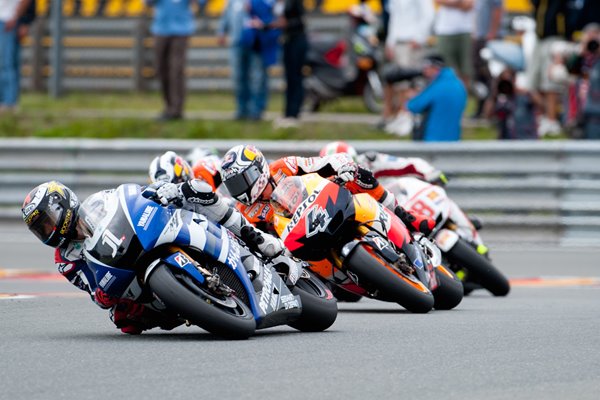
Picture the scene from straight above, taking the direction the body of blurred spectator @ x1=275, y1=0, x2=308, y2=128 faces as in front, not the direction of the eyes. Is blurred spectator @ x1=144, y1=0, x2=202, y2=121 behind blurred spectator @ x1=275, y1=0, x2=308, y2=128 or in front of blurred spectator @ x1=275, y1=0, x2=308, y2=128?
in front

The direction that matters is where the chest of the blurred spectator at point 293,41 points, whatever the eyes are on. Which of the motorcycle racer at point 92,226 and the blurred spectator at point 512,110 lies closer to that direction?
the motorcycle racer
